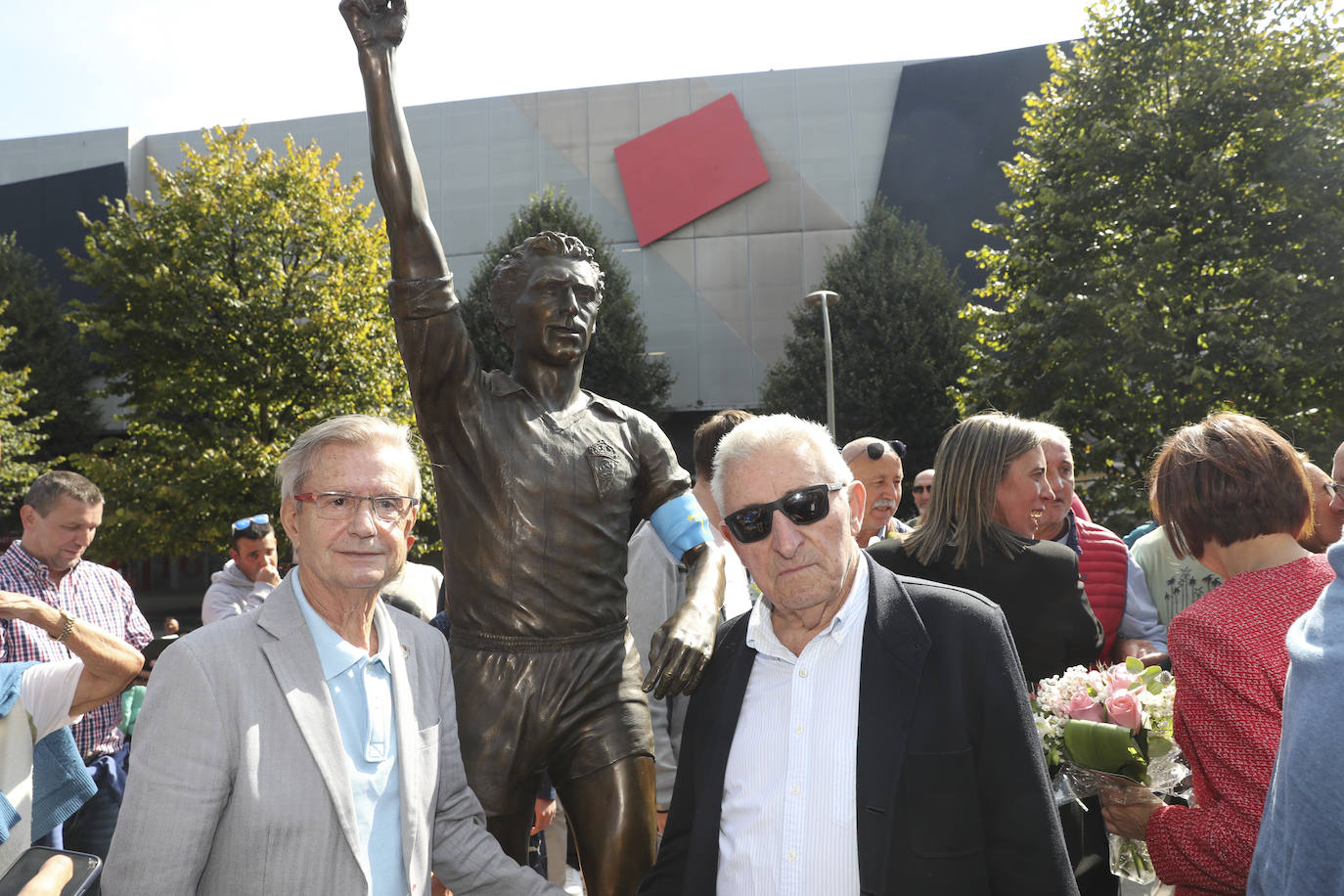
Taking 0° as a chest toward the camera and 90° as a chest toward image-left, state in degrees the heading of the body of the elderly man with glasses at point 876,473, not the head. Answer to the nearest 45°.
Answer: approximately 315°

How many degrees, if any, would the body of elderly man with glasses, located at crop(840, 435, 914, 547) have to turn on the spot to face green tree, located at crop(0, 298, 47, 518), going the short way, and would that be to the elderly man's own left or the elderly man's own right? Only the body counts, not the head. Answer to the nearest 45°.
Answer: approximately 180°

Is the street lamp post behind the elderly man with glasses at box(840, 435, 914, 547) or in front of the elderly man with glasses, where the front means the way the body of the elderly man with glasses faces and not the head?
behind

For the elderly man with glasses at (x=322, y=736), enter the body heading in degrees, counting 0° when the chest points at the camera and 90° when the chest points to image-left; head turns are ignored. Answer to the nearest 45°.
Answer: approximately 315°

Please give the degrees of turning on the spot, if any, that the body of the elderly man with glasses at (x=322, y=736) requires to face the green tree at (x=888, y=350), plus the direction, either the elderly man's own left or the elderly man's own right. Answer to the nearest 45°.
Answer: approximately 90° to the elderly man's own left

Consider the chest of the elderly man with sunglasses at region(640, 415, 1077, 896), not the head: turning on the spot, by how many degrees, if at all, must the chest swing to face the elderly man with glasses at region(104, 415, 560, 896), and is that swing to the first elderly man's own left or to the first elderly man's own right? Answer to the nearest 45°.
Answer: approximately 45° to the first elderly man's own right

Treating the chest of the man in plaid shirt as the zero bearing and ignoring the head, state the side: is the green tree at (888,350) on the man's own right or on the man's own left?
on the man's own left

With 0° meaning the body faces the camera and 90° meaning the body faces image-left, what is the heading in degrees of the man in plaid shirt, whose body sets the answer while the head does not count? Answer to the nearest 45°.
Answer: approximately 315°

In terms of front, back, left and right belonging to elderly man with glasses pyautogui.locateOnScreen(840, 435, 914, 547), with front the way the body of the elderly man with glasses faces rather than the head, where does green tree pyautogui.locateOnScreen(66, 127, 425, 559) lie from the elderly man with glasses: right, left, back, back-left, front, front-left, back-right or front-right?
back

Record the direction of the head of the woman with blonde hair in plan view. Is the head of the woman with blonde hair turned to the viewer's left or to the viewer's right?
to the viewer's right
